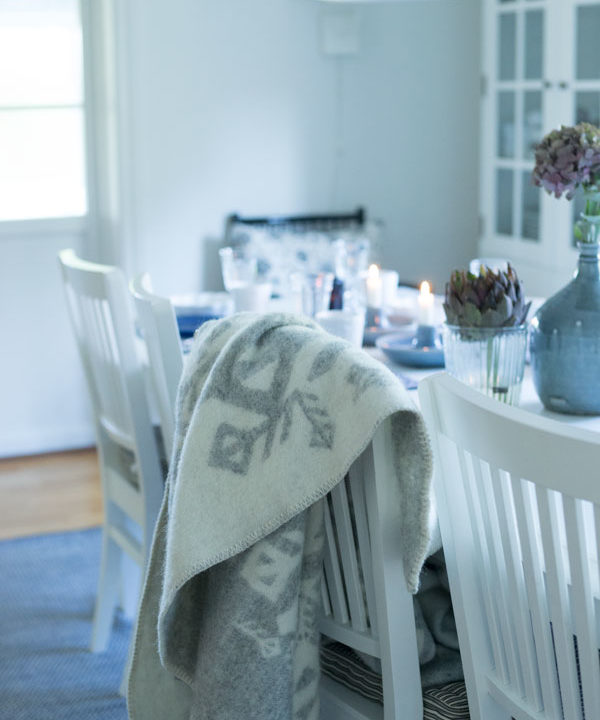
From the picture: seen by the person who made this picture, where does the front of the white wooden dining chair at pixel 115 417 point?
facing away from the viewer and to the right of the viewer

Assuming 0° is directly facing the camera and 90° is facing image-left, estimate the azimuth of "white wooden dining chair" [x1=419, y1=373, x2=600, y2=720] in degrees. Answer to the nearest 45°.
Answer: approximately 225°

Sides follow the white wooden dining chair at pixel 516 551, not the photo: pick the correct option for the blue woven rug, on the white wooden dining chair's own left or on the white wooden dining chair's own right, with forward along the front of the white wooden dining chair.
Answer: on the white wooden dining chair's own left

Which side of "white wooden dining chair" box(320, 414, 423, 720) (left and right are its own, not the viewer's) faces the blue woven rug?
left

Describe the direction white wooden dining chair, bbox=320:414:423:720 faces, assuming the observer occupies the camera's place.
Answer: facing away from the viewer and to the right of the viewer
